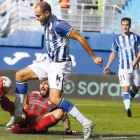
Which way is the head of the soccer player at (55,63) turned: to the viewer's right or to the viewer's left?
to the viewer's left

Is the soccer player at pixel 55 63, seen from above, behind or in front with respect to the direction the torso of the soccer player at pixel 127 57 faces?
in front

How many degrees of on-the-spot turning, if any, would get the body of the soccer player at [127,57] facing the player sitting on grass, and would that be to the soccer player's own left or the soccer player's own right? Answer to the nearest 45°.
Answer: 0° — they already face them

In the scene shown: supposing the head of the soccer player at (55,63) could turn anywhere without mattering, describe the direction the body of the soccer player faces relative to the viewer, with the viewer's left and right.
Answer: facing to the left of the viewer
